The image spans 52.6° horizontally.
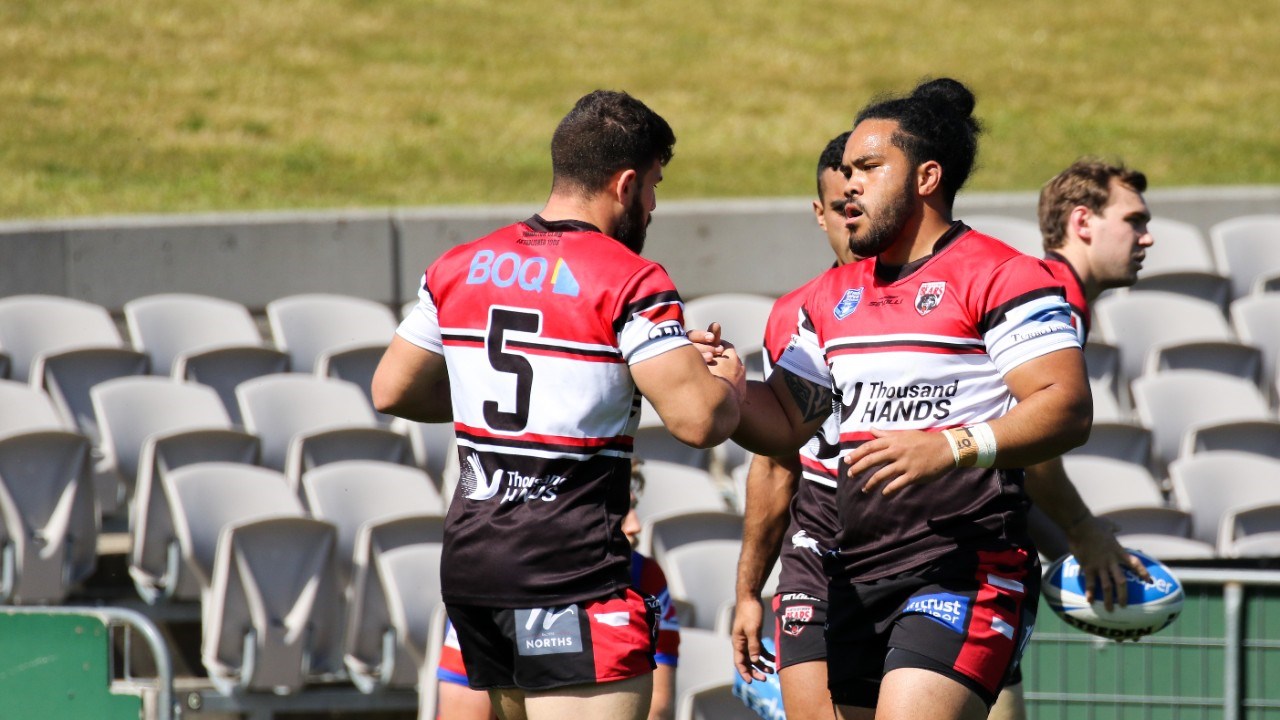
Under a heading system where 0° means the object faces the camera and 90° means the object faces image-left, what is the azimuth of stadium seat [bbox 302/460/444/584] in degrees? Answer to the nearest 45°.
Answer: approximately 315°

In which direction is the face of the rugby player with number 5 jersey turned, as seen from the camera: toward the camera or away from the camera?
away from the camera

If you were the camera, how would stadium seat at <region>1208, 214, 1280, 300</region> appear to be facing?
facing the viewer

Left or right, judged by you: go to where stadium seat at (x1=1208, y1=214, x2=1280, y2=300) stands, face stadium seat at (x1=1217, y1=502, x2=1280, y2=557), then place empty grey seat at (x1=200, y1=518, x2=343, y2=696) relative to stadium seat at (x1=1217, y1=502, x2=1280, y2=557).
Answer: right

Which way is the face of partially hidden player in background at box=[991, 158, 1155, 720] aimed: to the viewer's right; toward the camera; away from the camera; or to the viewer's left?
to the viewer's right

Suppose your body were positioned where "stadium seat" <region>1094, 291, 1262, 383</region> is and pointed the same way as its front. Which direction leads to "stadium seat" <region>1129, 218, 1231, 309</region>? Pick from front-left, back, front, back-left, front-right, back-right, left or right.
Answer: back-left

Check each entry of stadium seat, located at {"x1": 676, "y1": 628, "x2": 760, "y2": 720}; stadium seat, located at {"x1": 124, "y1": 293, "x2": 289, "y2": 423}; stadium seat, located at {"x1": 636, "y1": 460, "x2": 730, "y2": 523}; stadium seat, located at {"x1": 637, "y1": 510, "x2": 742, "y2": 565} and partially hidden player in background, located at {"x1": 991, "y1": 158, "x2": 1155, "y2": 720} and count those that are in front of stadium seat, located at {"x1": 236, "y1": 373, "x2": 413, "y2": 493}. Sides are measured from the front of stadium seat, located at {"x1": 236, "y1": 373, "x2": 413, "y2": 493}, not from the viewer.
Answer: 4

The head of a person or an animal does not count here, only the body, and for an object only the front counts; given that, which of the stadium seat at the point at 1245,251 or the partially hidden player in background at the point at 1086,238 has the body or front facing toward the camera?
the stadium seat

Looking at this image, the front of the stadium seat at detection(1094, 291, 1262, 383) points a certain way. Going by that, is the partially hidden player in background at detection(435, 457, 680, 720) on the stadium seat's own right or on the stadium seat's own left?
on the stadium seat's own right

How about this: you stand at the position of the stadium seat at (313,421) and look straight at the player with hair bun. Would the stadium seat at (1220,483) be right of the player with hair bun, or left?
left

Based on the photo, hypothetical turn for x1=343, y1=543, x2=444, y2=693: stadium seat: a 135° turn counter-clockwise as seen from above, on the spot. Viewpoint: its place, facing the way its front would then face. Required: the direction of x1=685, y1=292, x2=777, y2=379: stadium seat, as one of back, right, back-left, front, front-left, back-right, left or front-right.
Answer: front-right

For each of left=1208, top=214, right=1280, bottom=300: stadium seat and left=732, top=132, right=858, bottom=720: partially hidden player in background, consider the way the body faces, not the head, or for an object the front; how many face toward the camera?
2

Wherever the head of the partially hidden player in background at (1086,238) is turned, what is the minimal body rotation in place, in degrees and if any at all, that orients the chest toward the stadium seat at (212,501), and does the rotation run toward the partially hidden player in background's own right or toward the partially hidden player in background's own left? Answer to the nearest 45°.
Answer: approximately 180°

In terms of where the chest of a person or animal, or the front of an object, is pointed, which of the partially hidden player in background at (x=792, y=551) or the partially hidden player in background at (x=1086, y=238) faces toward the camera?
the partially hidden player in background at (x=792, y=551)
